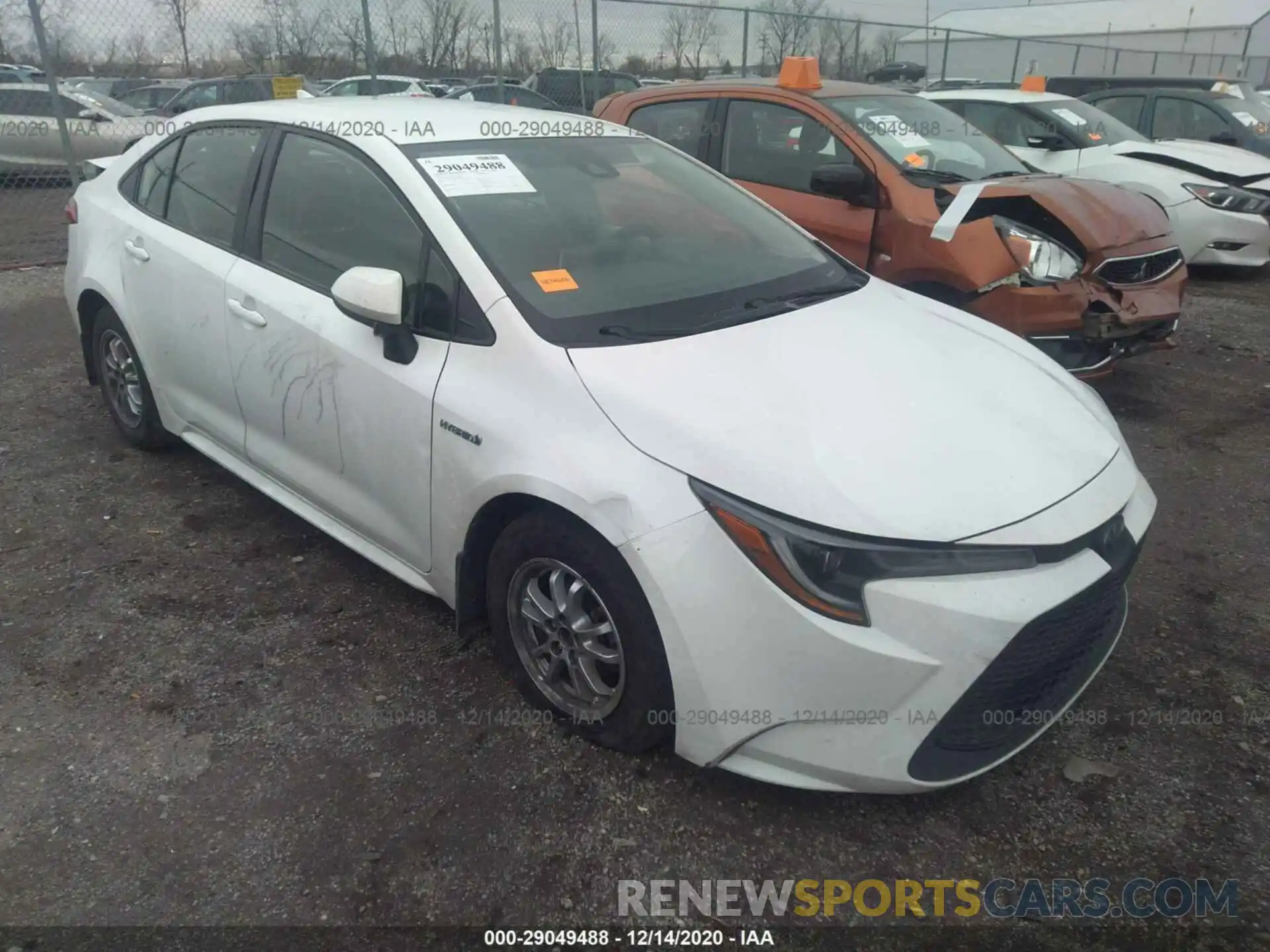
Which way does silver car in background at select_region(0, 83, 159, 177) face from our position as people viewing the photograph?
facing to the right of the viewer

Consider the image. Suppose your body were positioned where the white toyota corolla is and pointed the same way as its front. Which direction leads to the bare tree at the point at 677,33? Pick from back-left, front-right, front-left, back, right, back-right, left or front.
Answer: back-left

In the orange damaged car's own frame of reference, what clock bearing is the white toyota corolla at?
The white toyota corolla is roughly at 2 o'clock from the orange damaged car.

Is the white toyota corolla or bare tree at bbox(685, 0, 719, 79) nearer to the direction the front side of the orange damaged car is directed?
the white toyota corolla

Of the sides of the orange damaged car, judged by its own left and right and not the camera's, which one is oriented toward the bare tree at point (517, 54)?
back

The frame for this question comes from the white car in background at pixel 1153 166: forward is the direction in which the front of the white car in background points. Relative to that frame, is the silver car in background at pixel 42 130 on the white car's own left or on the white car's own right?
on the white car's own right

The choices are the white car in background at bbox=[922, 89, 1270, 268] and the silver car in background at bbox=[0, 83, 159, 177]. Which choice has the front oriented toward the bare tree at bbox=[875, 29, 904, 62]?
the silver car in background

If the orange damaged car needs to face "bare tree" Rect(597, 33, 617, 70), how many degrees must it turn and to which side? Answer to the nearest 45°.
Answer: approximately 180°

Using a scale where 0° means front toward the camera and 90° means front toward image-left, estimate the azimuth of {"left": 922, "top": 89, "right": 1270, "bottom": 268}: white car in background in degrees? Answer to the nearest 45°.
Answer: approximately 315°

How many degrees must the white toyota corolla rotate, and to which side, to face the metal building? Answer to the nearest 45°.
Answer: approximately 90° to its left
